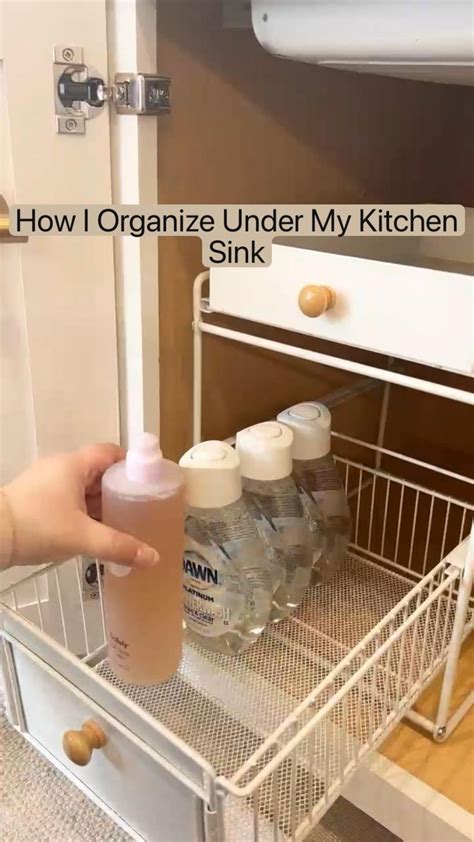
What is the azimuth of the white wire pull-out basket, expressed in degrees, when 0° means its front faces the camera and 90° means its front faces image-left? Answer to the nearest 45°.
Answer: approximately 45°

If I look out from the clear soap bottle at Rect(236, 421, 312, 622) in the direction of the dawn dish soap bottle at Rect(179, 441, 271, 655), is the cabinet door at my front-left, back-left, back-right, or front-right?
front-right
